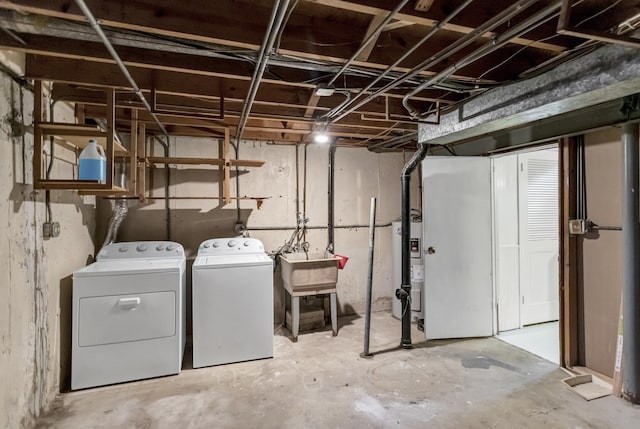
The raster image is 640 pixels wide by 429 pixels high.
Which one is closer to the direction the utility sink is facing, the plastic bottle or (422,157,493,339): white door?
the plastic bottle

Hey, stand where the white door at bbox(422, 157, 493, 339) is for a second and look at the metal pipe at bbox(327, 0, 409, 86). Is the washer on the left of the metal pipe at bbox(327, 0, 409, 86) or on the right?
right

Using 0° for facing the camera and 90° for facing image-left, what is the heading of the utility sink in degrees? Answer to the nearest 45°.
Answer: approximately 0°

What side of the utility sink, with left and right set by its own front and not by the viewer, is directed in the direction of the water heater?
left

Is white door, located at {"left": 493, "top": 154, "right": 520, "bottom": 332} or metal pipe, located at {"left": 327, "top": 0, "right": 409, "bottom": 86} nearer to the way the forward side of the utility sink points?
the metal pipe

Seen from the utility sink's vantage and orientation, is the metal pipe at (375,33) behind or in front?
in front

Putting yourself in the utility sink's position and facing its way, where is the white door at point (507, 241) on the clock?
The white door is roughly at 9 o'clock from the utility sink.

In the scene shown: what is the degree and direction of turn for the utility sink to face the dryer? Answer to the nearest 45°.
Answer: approximately 45° to its right

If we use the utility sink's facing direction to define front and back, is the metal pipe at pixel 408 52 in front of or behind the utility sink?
in front

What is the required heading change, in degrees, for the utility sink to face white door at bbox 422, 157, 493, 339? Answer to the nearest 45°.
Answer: approximately 90° to its left

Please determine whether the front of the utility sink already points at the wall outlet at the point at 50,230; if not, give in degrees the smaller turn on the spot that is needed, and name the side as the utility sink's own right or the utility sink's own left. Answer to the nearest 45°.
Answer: approximately 45° to the utility sink's own right
